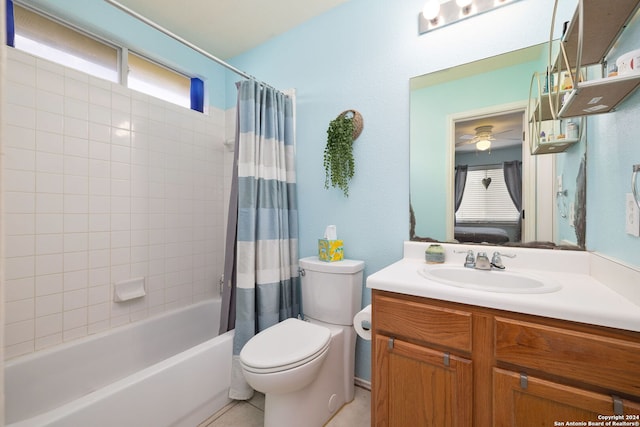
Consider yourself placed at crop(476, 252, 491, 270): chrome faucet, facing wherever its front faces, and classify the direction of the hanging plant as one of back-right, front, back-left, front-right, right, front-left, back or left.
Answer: right

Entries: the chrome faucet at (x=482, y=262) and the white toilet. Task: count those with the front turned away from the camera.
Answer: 0

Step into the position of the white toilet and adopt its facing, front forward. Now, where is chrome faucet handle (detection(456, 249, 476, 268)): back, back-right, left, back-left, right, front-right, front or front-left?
back-left

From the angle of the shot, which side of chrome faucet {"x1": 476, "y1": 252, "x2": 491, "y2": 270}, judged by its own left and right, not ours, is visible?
front

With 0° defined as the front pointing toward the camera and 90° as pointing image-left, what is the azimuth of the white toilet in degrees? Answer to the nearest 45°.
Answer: approximately 45°
